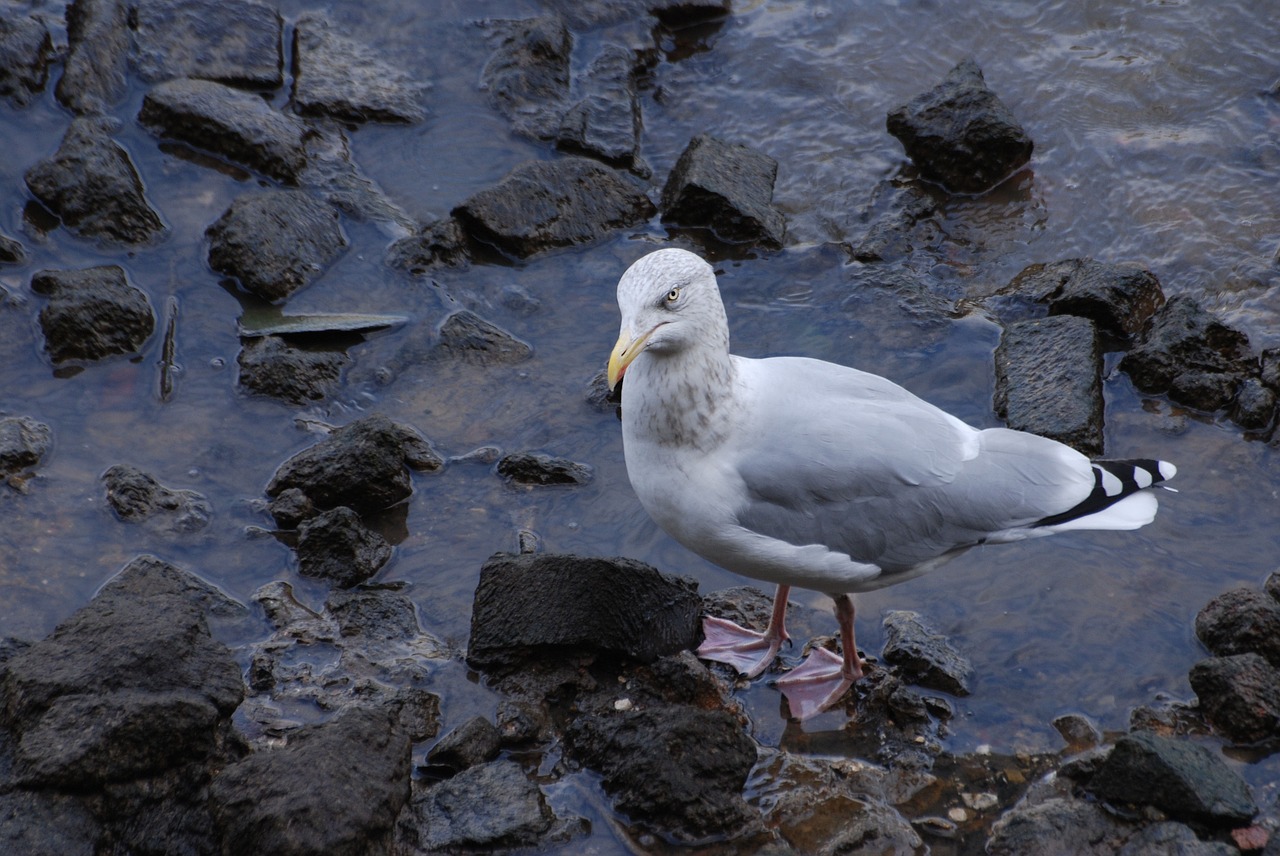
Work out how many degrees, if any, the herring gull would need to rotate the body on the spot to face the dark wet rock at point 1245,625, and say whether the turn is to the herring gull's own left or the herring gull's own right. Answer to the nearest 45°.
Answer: approximately 135° to the herring gull's own left

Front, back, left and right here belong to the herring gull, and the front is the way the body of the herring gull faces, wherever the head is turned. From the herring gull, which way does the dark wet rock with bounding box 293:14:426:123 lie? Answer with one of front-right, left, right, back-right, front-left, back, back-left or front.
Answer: right

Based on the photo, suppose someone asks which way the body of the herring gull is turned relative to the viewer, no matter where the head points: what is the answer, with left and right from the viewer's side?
facing the viewer and to the left of the viewer

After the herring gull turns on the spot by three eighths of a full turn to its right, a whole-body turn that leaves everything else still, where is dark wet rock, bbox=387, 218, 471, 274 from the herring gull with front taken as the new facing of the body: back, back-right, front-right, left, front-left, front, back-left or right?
front-left

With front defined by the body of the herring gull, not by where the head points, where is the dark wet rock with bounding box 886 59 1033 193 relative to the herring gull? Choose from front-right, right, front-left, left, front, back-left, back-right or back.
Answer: back-right

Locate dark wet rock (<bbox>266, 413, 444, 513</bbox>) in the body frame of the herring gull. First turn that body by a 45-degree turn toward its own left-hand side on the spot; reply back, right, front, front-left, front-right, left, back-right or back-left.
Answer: right

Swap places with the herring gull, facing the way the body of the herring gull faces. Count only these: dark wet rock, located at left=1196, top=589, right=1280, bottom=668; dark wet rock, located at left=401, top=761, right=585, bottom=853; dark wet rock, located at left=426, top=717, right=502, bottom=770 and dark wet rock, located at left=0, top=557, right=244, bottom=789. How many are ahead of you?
3

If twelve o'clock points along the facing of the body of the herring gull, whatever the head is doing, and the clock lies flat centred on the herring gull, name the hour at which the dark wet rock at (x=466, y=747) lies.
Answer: The dark wet rock is roughly at 12 o'clock from the herring gull.

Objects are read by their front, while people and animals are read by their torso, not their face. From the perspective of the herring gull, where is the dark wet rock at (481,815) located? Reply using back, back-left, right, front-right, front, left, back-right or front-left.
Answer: front

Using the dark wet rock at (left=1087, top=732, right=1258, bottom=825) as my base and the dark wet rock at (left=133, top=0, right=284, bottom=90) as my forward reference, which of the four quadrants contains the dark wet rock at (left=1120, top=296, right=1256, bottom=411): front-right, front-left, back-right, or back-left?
front-right

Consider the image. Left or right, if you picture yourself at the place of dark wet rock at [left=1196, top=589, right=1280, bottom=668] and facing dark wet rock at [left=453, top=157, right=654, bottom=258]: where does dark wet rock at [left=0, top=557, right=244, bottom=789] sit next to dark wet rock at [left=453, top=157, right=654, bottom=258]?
left

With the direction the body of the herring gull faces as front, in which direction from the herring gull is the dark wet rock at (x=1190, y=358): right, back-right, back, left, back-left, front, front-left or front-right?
back

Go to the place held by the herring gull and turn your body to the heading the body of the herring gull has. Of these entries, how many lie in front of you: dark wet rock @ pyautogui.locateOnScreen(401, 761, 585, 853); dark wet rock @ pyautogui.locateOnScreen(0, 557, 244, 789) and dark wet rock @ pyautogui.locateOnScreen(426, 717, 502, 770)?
3

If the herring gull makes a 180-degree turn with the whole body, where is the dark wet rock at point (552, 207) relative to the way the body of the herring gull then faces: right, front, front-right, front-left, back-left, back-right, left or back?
left

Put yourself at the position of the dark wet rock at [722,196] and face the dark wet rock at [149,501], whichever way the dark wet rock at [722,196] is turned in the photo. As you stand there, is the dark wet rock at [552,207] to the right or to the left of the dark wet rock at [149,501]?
right

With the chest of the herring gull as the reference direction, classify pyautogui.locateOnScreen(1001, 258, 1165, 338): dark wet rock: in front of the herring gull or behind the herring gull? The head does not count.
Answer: behind
